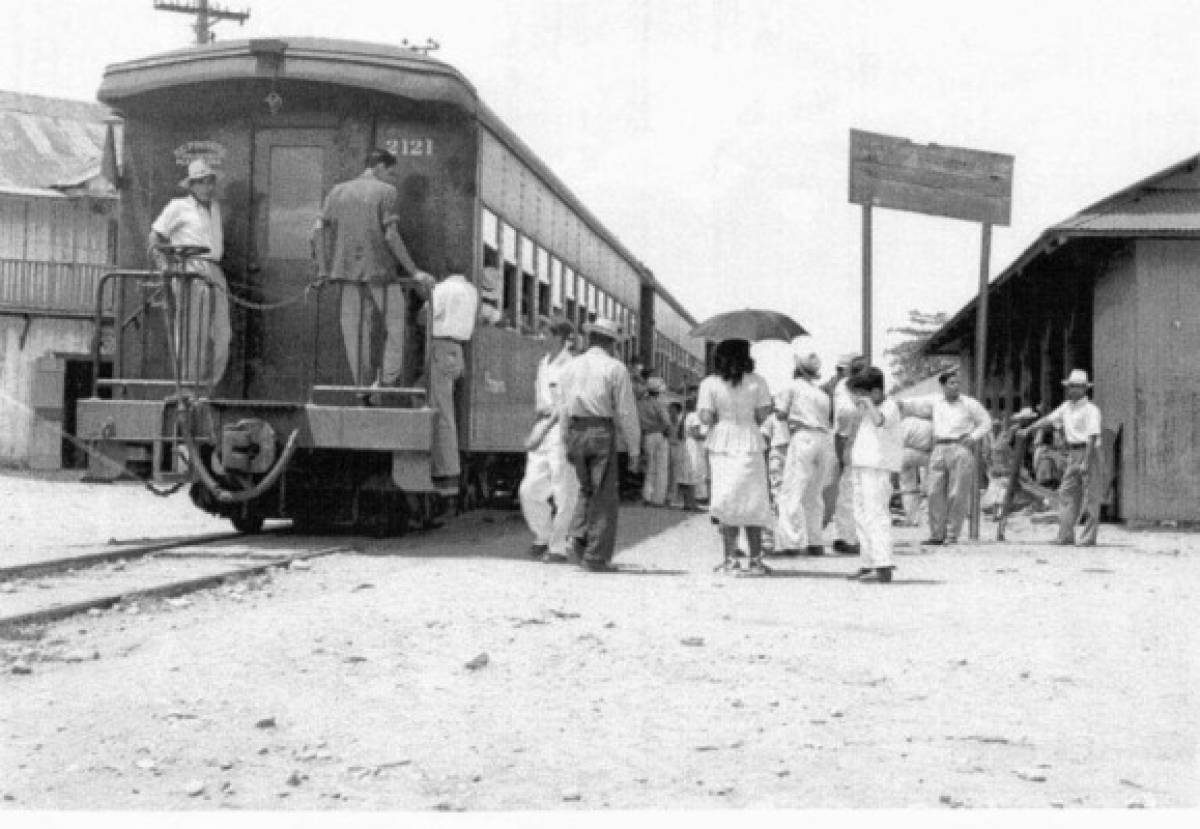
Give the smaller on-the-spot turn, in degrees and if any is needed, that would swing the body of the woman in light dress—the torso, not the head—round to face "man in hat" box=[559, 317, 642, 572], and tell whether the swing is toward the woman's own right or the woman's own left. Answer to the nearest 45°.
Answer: approximately 90° to the woman's own left

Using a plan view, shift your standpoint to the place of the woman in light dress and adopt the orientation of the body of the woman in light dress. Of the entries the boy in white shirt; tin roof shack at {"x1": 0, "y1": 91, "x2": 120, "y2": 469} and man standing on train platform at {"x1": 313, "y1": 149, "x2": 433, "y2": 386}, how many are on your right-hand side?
1

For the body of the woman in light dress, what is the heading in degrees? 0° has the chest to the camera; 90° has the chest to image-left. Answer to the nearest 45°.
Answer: approximately 180°

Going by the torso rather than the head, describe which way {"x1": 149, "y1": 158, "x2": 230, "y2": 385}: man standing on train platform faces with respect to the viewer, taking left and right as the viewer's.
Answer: facing the viewer and to the right of the viewer

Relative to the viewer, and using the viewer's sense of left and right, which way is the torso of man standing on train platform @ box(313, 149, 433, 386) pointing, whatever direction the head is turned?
facing away from the viewer and to the right of the viewer
